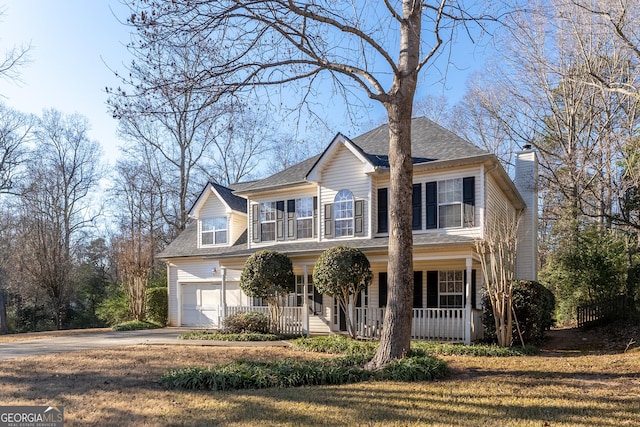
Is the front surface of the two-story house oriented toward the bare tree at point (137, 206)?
no

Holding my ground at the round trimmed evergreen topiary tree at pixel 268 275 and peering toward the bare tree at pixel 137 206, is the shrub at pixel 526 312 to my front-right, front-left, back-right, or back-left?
back-right

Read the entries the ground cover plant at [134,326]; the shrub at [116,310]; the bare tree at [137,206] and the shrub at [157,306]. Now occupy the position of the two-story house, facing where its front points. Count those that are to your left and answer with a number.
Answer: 0

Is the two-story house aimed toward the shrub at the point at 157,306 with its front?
no

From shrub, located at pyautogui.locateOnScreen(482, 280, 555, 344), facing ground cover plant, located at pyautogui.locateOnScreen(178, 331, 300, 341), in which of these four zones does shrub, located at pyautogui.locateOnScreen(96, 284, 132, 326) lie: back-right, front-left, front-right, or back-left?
front-right

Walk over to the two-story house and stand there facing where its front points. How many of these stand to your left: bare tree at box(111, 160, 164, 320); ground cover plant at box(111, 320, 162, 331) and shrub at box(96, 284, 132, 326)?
0

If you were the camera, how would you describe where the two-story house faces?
facing the viewer and to the left of the viewer

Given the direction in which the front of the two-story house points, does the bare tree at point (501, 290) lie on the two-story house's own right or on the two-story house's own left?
on the two-story house's own left

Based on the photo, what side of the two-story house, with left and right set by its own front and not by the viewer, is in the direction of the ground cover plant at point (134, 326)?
right

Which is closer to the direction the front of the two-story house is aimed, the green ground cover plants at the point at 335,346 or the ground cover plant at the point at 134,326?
the green ground cover plants

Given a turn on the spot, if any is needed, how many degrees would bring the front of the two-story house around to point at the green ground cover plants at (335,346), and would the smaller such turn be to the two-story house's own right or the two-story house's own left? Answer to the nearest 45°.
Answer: approximately 45° to the two-story house's own left
